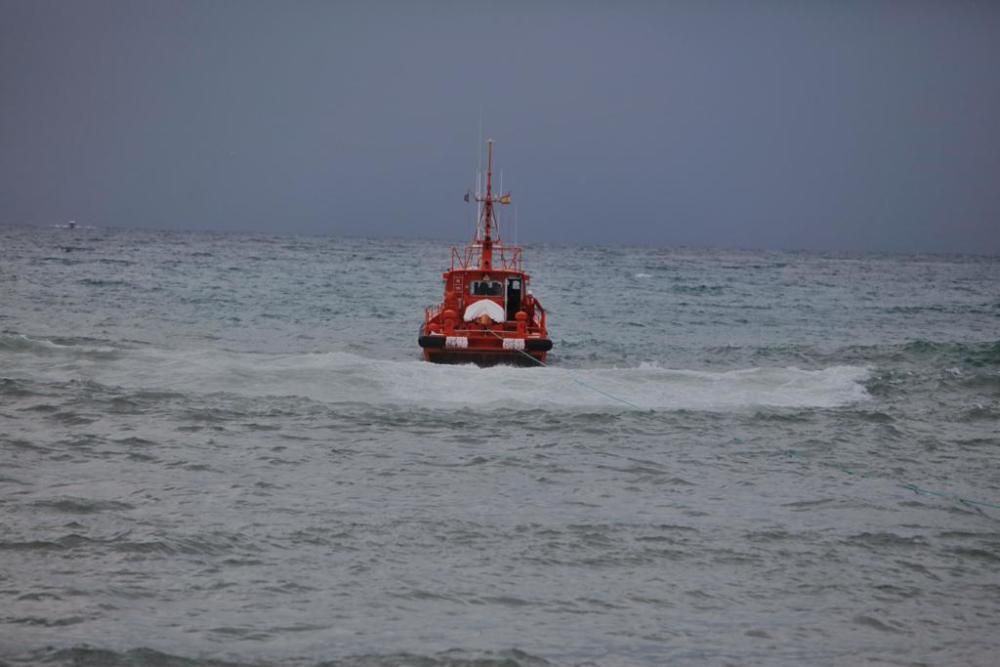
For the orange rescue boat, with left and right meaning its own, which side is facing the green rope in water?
back

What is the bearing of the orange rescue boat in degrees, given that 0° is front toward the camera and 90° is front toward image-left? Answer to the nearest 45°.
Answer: approximately 180°

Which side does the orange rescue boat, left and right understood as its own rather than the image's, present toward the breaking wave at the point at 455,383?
back

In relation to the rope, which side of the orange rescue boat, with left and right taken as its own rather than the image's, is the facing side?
back
